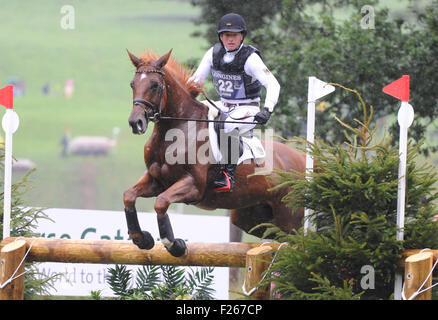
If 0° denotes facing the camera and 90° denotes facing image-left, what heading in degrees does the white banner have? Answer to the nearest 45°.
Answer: approximately 0°

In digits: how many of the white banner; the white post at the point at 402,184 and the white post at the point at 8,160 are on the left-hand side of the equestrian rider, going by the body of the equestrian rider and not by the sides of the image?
1

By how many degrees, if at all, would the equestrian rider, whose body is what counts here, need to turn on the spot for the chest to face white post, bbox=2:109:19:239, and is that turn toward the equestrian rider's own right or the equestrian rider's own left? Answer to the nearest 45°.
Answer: approximately 45° to the equestrian rider's own right

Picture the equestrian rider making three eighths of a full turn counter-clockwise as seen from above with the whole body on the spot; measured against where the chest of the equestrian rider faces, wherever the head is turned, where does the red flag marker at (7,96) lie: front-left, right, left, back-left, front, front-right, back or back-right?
back

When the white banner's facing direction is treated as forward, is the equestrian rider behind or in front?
in front

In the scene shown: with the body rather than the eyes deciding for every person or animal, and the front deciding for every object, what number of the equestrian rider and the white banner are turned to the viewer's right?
0

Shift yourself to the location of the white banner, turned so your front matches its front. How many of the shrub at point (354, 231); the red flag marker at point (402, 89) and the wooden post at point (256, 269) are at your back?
0

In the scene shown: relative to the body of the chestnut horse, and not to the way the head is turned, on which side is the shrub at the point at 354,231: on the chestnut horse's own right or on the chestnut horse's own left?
on the chestnut horse's own left

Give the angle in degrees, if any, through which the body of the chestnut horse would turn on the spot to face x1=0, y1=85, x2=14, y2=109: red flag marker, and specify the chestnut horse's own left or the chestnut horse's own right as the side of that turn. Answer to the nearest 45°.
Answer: approximately 45° to the chestnut horse's own right

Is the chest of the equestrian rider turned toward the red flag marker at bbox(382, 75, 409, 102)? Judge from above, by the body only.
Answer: no

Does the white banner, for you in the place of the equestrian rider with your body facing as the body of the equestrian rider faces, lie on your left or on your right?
on your right

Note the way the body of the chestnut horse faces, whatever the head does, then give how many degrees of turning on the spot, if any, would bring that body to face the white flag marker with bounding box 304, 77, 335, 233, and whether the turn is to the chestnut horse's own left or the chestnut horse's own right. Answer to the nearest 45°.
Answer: approximately 135° to the chestnut horse's own left

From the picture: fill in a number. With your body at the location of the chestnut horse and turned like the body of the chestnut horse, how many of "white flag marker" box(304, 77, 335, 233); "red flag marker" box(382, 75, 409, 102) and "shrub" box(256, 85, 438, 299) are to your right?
0

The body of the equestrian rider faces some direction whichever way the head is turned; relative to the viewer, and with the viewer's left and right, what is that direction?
facing the viewer and to the left of the viewer

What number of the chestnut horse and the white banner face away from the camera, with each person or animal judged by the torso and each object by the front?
0

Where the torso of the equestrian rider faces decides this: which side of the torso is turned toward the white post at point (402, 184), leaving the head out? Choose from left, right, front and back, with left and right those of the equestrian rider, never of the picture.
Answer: left
